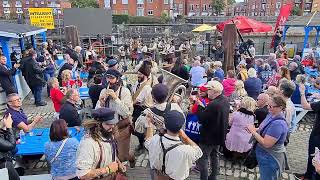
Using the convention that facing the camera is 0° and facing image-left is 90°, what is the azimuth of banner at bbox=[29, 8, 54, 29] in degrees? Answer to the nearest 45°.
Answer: approximately 0°

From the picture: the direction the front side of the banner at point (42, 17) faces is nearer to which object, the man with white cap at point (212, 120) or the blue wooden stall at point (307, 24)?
the man with white cap

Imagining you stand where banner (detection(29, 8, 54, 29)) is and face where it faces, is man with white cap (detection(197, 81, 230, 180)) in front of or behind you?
in front

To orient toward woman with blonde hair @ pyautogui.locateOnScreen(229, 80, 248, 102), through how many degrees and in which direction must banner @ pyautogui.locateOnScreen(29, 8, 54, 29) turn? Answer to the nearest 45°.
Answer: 0° — it already faces them

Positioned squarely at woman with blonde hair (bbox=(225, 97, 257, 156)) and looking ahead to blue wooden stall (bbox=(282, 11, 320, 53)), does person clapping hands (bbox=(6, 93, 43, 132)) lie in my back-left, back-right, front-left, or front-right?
back-left

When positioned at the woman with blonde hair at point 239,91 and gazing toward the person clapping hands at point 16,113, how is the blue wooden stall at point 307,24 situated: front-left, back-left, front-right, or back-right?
back-right

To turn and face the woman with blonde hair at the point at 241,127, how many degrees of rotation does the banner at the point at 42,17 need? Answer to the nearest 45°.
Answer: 0° — it already faces them

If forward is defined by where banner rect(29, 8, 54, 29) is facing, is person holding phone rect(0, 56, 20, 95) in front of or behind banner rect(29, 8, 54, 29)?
in front

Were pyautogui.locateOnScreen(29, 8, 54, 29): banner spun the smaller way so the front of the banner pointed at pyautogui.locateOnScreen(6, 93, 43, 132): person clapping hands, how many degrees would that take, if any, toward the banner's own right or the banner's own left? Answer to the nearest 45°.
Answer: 0° — it already faces them
